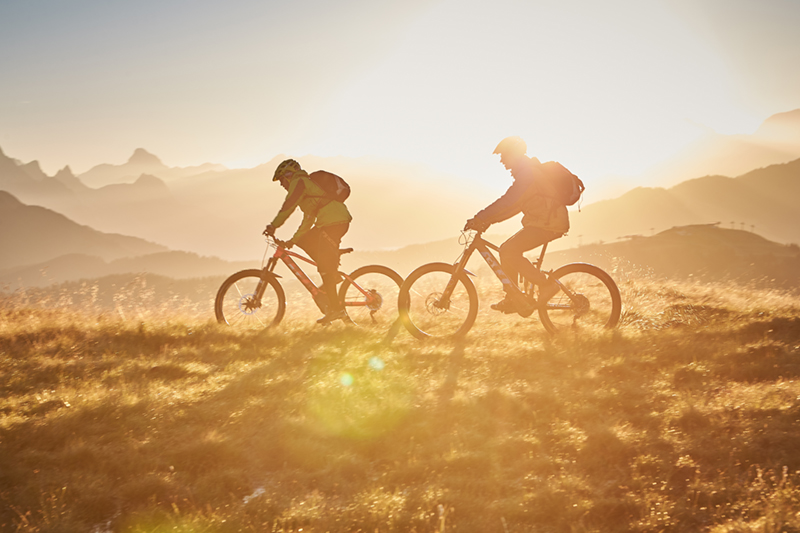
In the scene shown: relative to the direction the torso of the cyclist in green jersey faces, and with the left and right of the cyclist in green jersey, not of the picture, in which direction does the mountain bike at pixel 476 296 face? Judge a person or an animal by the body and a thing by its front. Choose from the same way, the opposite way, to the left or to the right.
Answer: the same way

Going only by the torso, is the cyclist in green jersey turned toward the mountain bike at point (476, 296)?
no

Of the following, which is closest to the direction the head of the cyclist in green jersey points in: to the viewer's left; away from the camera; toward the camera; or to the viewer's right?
to the viewer's left

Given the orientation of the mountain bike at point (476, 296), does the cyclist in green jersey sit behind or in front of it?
in front

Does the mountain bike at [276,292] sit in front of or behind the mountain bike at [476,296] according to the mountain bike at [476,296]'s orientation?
in front

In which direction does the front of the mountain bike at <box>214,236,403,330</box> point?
to the viewer's left

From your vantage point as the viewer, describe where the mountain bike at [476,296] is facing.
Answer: facing to the left of the viewer

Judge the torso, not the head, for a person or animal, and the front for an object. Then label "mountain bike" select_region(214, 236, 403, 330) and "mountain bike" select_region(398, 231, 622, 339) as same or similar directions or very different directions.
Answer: same or similar directions

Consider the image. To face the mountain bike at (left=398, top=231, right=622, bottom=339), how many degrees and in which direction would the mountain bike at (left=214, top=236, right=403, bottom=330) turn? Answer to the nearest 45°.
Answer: approximately 135° to its left

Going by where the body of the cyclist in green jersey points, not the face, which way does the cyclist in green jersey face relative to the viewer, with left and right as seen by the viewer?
facing to the left of the viewer
